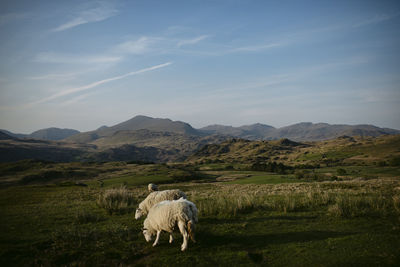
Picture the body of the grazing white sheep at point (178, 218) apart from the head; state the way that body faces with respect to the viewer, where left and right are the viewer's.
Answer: facing away from the viewer and to the left of the viewer
